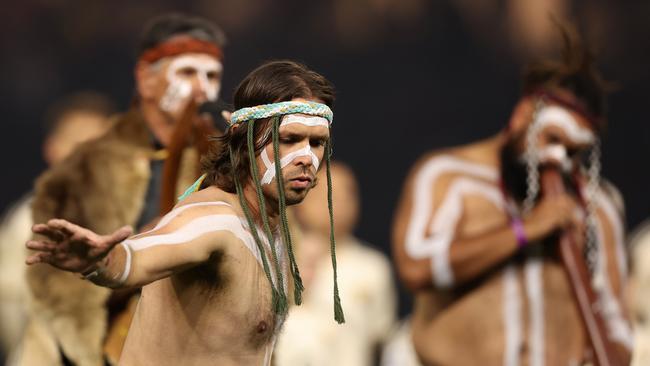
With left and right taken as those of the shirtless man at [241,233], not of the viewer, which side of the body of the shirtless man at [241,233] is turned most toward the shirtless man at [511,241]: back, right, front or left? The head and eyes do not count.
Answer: left

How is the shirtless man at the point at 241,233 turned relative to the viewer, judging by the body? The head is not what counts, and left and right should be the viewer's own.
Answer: facing the viewer and to the right of the viewer

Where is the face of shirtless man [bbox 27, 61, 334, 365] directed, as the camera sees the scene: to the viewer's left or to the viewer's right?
to the viewer's right

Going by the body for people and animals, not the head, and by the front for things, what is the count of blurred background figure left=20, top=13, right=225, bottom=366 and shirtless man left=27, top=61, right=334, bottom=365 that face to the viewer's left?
0

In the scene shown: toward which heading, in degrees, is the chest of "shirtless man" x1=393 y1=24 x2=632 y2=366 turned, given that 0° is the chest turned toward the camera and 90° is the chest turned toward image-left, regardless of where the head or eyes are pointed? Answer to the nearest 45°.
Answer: approximately 315°

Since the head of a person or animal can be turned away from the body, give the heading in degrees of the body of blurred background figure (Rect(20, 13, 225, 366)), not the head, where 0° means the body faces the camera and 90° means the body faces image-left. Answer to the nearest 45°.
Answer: approximately 315°

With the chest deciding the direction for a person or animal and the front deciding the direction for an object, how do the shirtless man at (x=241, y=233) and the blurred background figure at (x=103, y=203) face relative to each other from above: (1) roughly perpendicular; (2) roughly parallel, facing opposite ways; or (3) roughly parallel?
roughly parallel

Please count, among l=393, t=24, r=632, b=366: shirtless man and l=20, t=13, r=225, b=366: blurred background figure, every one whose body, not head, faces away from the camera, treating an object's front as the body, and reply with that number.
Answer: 0
